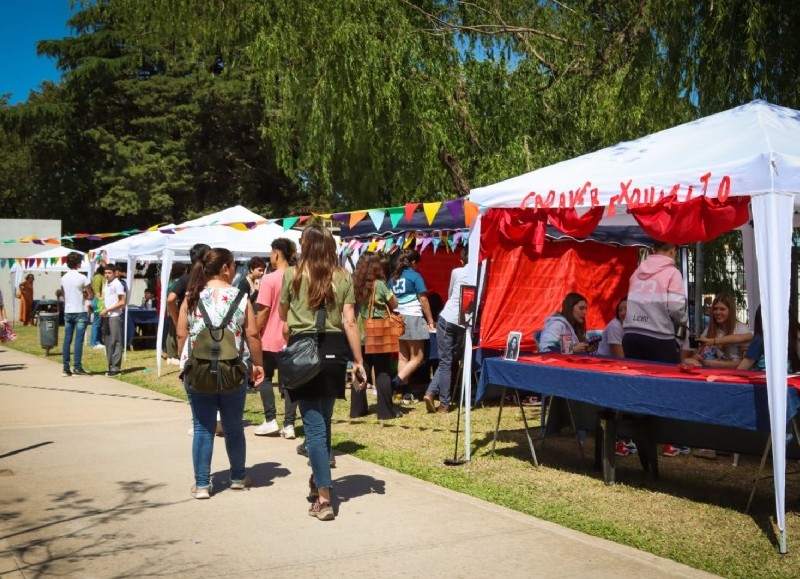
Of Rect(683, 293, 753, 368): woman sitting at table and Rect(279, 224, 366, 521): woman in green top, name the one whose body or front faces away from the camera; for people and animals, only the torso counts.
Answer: the woman in green top

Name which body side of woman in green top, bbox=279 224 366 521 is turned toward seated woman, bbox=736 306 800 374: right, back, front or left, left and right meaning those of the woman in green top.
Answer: right

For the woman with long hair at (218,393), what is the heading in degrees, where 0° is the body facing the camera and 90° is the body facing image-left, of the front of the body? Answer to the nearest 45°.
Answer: approximately 180°

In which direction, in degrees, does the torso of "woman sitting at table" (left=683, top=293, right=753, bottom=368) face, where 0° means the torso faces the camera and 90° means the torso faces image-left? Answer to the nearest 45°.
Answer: approximately 45°

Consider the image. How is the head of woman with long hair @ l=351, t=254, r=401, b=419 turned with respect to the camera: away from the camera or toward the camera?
away from the camera

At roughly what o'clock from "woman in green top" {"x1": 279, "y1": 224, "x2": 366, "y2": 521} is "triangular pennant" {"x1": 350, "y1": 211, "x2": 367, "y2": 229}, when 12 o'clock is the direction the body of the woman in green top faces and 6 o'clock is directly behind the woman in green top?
The triangular pennant is roughly at 12 o'clock from the woman in green top.

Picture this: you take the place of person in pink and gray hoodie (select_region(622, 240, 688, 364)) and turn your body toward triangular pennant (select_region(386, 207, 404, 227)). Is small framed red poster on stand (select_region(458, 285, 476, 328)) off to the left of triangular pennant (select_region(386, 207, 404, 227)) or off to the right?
left

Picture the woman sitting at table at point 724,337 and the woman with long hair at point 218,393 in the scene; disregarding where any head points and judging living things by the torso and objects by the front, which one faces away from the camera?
the woman with long hair

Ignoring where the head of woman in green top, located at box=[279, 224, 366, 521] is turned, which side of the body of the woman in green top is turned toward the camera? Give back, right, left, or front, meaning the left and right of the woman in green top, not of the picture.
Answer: back
